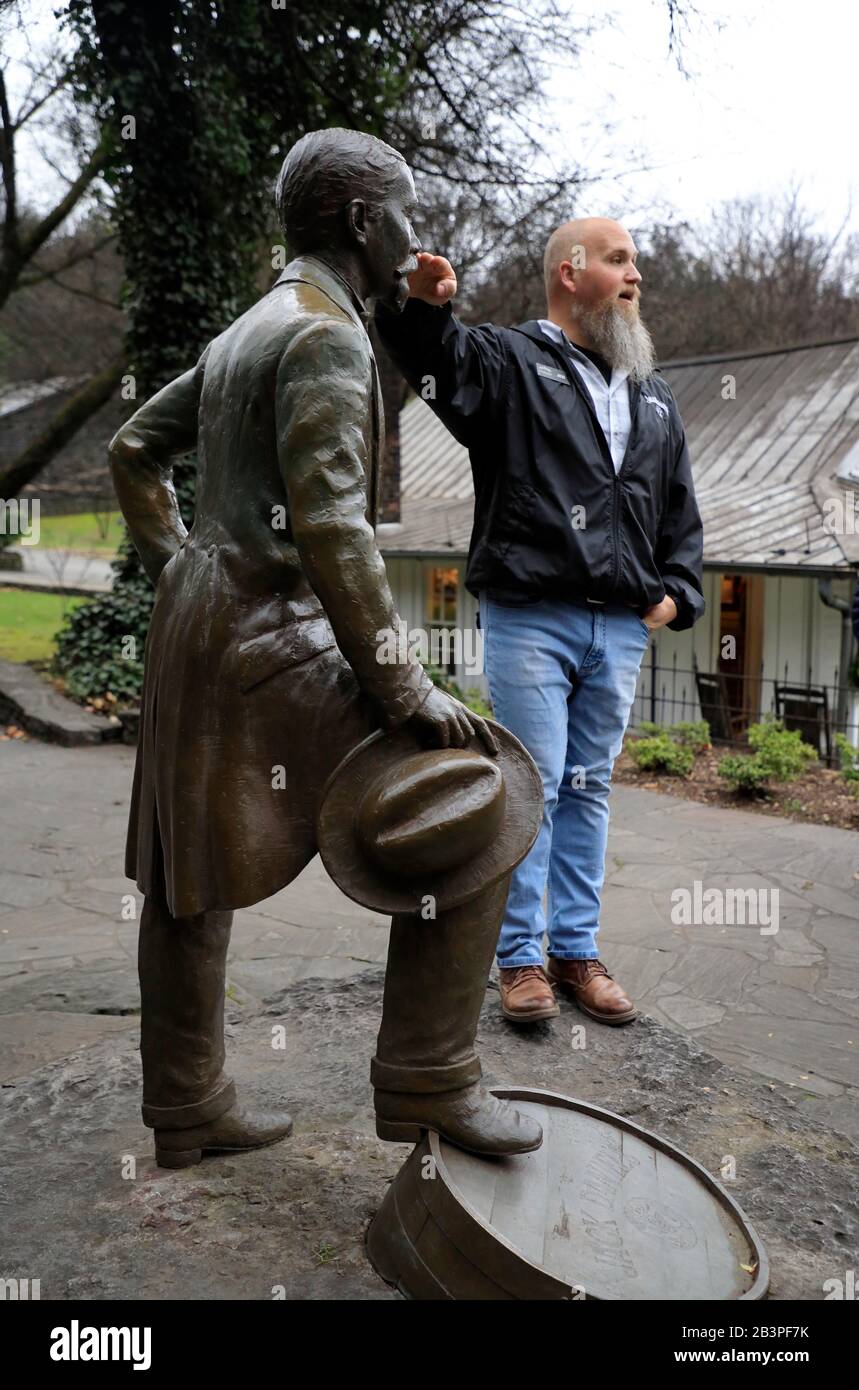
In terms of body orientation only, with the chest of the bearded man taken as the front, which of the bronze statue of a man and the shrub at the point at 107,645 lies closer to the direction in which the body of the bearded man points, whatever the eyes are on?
the bronze statue of a man

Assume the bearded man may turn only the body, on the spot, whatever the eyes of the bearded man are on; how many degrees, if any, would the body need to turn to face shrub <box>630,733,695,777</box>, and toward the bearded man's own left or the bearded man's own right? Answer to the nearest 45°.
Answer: approximately 135° to the bearded man's own left

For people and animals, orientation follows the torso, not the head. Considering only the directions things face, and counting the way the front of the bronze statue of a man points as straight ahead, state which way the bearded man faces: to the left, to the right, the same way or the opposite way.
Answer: to the right

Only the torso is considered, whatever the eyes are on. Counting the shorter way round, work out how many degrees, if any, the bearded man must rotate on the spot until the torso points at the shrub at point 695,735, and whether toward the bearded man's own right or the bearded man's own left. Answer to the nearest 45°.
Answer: approximately 135° to the bearded man's own left

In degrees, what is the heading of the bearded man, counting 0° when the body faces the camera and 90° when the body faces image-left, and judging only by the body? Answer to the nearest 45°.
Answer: approximately 315°

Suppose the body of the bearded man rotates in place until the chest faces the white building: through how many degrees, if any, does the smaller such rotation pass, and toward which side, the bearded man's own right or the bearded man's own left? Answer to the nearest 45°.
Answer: approximately 135° to the bearded man's own left

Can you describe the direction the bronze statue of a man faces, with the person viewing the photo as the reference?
facing away from the viewer and to the right of the viewer

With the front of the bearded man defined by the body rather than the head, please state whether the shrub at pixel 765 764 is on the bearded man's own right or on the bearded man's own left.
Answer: on the bearded man's own left
